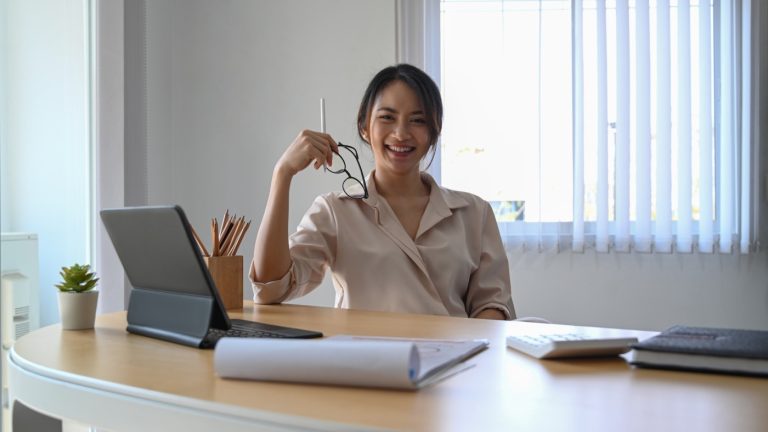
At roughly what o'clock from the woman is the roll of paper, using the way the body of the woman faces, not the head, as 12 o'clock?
The roll of paper is roughly at 12 o'clock from the woman.

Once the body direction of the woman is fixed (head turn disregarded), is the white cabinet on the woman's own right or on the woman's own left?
on the woman's own right

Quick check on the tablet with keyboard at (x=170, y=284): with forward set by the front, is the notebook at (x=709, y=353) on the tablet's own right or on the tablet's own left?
on the tablet's own right

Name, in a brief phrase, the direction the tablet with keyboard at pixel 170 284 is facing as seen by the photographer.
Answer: facing away from the viewer and to the right of the viewer

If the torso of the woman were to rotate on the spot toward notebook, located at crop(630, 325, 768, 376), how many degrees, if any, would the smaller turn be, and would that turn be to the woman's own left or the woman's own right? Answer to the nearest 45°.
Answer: approximately 45° to the woman's own left

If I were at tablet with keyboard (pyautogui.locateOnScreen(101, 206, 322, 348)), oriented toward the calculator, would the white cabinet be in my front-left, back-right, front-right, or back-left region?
back-left

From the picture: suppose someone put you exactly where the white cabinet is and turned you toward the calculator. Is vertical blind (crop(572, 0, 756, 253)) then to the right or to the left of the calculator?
left

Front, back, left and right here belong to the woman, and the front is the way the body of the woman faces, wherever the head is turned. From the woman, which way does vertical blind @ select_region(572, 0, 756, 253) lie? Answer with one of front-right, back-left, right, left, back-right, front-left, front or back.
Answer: back-left

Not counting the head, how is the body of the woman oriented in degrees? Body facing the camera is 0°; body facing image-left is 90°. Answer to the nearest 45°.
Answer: approximately 0°
